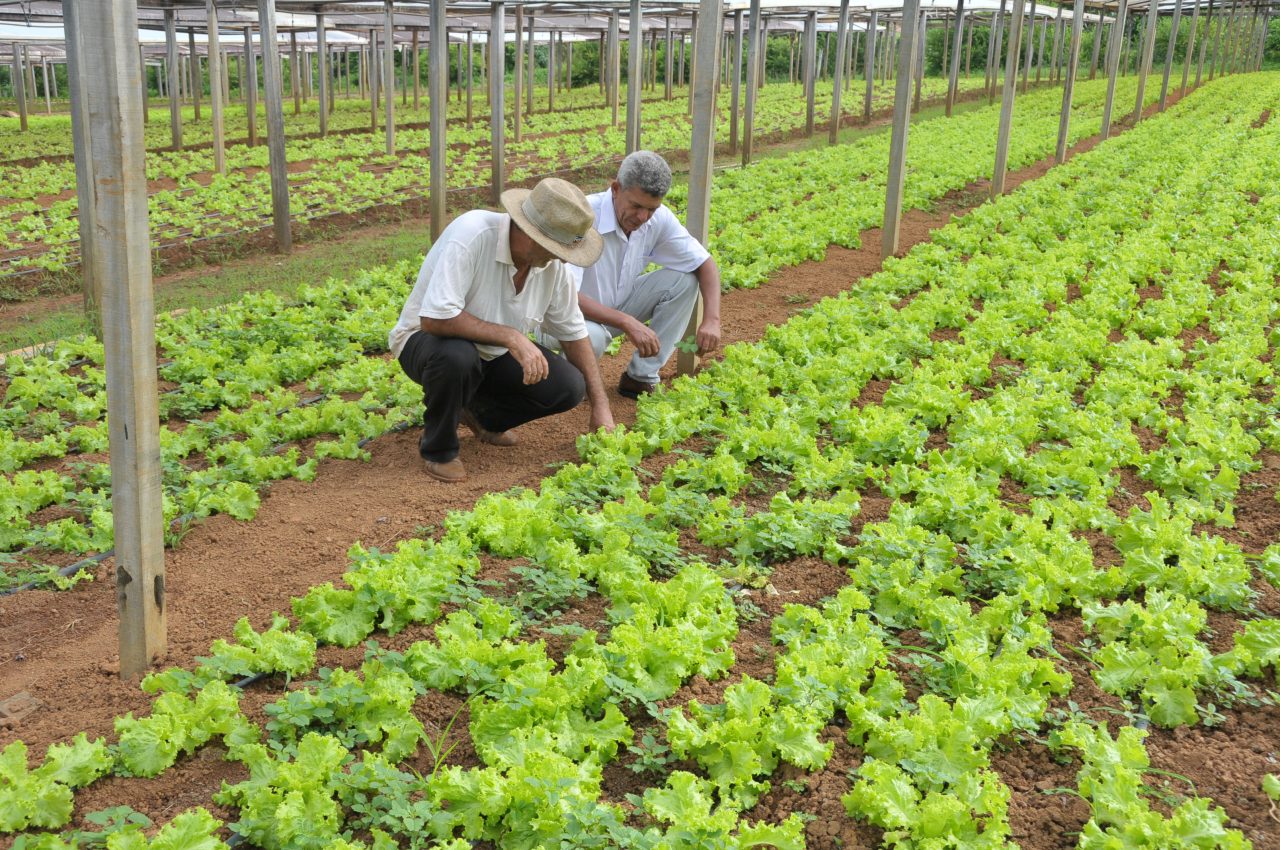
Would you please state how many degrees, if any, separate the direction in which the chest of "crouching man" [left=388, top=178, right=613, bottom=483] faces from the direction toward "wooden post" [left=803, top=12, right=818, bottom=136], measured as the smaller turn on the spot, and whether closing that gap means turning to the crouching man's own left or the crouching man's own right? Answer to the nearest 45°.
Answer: approximately 135° to the crouching man's own left

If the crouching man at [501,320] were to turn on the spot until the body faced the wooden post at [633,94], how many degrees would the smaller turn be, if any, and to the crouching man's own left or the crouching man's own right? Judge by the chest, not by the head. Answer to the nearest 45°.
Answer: approximately 135° to the crouching man's own left

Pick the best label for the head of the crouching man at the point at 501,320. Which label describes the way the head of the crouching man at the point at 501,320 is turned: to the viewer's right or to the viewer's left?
to the viewer's right

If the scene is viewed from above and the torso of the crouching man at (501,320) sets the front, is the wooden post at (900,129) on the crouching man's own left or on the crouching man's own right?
on the crouching man's own left

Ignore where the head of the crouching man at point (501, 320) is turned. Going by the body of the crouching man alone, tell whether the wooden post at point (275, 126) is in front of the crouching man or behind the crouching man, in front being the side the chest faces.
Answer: behind

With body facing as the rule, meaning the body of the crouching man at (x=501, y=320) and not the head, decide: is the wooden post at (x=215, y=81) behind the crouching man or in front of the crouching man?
behind

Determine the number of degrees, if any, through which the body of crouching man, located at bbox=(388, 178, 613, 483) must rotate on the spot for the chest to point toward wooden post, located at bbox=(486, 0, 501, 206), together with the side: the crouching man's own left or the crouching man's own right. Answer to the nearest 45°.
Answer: approximately 135° to the crouching man's own left

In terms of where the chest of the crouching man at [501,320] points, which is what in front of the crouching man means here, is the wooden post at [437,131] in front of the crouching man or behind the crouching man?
behind

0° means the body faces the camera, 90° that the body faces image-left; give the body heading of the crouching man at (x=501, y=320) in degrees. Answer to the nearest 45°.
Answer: approximately 315°

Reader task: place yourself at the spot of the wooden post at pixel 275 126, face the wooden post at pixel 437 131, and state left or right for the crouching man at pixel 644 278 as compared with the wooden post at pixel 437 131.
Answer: right

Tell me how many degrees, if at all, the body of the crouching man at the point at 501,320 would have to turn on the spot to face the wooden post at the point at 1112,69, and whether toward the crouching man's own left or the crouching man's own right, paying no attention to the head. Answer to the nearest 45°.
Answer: approximately 90° to the crouching man's own left

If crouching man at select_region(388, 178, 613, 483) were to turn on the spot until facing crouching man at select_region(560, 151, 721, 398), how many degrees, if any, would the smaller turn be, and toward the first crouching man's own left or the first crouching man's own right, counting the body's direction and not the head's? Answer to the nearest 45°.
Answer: approximately 90° to the first crouching man's own left
